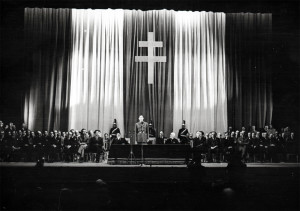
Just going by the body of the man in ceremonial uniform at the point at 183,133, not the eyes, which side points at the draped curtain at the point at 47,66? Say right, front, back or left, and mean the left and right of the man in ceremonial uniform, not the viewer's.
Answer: right

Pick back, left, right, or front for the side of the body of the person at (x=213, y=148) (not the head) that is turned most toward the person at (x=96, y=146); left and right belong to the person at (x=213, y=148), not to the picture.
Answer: right

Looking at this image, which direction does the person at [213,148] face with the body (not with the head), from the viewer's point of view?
toward the camera

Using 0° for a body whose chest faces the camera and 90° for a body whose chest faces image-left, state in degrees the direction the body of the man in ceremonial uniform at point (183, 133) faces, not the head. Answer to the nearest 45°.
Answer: approximately 0°

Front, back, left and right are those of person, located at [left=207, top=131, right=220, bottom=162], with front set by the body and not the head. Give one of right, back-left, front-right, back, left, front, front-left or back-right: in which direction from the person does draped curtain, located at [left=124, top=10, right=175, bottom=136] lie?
back-right

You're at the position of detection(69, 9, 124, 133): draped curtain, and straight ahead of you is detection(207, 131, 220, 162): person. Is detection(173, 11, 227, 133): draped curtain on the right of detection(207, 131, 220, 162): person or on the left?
left

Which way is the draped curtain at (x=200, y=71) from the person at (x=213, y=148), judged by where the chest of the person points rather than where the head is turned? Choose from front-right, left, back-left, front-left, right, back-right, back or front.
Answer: back
